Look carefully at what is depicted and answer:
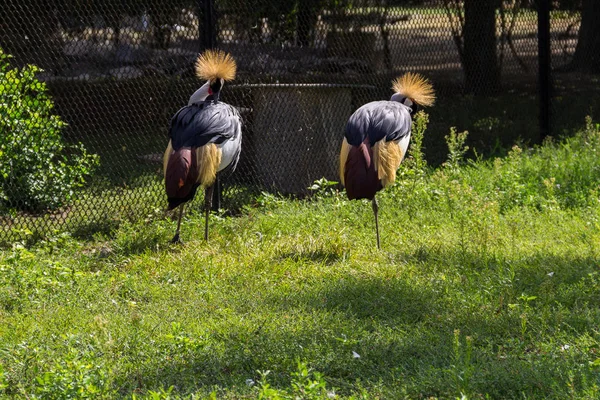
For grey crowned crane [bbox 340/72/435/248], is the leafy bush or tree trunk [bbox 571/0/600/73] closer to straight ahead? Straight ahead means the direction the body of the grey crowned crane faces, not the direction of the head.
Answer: the tree trunk

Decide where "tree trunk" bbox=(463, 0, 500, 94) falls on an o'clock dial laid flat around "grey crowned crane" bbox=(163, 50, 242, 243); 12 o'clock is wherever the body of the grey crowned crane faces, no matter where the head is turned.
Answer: The tree trunk is roughly at 12 o'clock from the grey crowned crane.

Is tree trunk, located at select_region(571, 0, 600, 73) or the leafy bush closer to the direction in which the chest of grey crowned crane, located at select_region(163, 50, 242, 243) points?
the tree trunk

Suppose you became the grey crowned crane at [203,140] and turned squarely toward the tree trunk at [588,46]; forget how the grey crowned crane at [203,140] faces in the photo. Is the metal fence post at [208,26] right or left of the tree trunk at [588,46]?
left

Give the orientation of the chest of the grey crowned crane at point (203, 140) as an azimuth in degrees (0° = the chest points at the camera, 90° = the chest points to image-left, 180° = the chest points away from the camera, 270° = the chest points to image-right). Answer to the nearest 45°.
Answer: approximately 225°

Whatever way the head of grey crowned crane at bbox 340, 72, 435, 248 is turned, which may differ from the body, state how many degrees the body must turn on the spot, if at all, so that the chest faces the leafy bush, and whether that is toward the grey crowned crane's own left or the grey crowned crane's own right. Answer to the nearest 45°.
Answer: approximately 135° to the grey crowned crane's own left

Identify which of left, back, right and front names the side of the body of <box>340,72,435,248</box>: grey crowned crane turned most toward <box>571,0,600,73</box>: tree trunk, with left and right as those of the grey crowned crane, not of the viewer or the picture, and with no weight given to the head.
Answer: front

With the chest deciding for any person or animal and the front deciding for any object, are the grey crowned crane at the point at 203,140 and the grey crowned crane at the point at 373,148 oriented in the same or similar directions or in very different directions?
same or similar directions

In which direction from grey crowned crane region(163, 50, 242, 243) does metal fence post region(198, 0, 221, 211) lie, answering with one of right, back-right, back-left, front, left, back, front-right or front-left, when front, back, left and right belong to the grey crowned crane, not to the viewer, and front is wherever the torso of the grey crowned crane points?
front-left

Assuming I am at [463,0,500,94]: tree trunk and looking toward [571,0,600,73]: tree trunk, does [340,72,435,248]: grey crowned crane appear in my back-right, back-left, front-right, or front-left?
back-right

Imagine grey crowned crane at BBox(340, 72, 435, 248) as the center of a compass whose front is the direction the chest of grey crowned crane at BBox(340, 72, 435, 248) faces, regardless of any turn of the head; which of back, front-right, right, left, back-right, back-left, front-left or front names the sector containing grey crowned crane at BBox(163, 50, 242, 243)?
back-left

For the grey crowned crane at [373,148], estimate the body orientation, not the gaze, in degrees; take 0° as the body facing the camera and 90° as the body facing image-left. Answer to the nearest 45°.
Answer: approximately 225°

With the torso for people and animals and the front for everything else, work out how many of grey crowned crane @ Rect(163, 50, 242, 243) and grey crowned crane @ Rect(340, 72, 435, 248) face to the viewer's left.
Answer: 0

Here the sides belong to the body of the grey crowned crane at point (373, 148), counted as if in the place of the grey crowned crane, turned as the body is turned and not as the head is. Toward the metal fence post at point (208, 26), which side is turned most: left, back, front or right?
left

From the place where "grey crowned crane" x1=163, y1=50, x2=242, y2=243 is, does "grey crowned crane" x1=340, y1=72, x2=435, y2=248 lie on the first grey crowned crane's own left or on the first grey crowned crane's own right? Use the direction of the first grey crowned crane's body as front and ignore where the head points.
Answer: on the first grey crowned crane's own right
